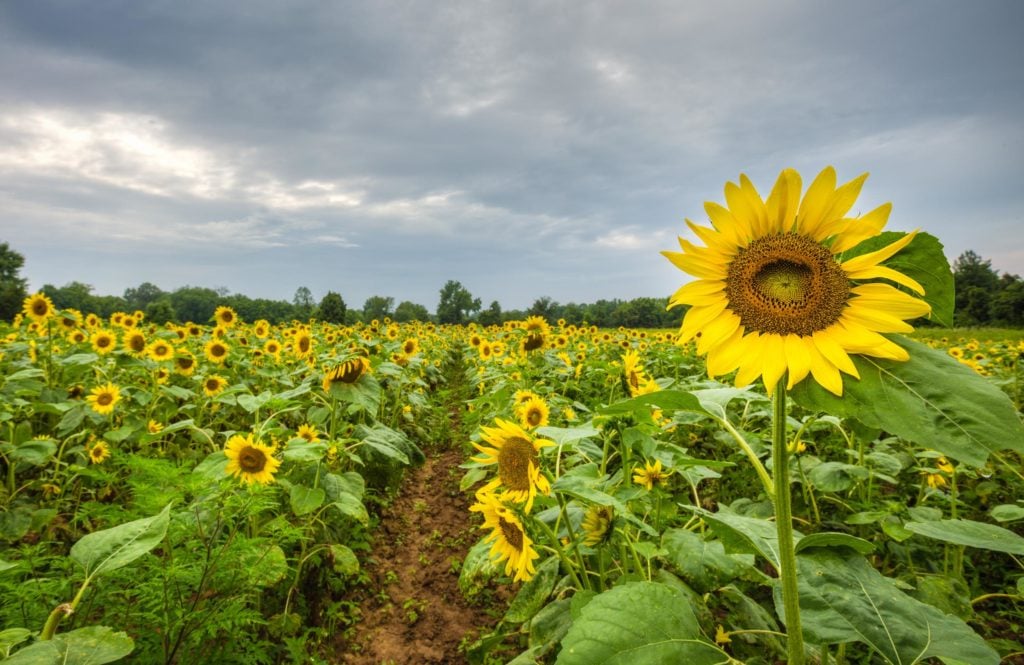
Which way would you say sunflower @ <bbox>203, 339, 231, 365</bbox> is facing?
toward the camera

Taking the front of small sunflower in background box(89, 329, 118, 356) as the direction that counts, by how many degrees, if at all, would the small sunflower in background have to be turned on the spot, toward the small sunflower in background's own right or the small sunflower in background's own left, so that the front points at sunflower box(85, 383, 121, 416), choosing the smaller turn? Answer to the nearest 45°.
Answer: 0° — it already faces it

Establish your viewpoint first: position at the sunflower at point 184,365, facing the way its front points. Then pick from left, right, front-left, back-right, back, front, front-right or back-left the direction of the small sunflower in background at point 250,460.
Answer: front

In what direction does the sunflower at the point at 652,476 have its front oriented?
toward the camera

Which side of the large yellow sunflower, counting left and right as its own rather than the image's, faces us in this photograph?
front

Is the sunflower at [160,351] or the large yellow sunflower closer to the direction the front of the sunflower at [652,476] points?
the large yellow sunflower

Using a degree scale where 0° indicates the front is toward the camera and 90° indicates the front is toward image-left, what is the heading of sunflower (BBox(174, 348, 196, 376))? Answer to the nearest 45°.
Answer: approximately 0°

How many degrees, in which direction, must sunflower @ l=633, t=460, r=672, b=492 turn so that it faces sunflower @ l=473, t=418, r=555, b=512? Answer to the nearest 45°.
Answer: approximately 45° to its right

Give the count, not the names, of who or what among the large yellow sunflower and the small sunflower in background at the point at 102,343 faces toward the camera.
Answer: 2

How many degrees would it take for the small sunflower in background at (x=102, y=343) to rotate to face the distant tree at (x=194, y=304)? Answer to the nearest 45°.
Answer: approximately 180°

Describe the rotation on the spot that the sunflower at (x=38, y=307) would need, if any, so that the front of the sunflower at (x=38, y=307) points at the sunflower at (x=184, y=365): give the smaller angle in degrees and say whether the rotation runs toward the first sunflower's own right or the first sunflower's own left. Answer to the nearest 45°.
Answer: approximately 45° to the first sunflower's own left

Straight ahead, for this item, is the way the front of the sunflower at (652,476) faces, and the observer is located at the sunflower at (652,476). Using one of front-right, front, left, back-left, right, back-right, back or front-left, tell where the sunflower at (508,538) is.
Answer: front-right

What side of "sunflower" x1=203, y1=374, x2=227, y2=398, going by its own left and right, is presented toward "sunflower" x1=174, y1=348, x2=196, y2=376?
back

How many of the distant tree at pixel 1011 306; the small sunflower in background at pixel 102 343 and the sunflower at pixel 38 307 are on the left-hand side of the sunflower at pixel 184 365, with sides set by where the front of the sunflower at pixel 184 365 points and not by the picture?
1

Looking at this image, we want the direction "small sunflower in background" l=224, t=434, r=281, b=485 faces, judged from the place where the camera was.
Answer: facing the viewer

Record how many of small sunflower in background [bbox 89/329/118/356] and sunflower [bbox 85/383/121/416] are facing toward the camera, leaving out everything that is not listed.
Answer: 2
